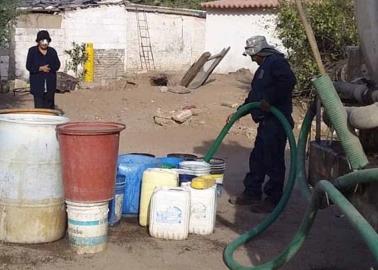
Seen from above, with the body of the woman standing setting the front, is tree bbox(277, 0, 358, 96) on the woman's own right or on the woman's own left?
on the woman's own left

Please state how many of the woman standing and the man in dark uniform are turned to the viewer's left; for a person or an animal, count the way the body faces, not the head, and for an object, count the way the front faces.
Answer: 1

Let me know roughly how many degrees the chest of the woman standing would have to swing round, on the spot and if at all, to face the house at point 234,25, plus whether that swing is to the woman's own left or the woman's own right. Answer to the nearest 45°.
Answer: approximately 135° to the woman's own left

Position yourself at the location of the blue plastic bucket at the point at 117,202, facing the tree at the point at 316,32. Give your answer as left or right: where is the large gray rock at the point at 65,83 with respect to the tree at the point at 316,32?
left

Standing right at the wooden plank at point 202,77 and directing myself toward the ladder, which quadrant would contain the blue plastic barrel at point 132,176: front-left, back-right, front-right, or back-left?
back-left

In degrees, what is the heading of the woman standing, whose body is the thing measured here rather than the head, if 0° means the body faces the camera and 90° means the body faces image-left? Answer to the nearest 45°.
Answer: approximately 0°

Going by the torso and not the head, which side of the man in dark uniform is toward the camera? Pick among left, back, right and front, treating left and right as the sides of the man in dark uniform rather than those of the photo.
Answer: left

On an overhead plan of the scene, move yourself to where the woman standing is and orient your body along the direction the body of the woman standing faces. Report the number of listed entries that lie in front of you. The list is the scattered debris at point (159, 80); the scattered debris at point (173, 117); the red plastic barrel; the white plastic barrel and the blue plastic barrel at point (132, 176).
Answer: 3

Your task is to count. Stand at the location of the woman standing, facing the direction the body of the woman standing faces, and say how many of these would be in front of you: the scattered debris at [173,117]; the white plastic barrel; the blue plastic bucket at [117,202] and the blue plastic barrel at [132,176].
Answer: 3

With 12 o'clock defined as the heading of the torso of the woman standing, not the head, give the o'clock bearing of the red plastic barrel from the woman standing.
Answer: The red plastic barrel is roughly at 12 o'clock from the woman standing.

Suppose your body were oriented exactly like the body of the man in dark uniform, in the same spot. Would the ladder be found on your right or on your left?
on your right

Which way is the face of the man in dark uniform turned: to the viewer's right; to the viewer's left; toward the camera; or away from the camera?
to the viewer's left

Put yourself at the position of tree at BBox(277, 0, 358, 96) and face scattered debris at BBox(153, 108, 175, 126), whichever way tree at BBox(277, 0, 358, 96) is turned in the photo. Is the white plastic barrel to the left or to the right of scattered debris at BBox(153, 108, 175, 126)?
left
